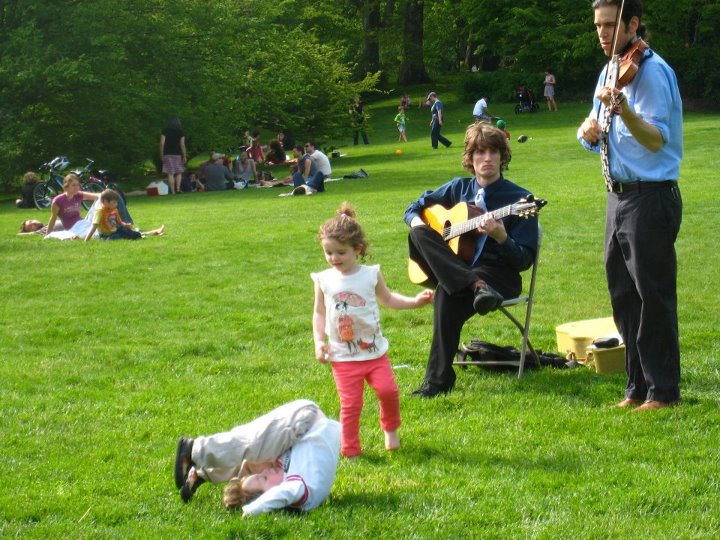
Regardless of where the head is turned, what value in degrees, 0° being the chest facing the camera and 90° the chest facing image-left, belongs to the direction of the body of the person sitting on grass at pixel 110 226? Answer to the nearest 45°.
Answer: approximately 315°

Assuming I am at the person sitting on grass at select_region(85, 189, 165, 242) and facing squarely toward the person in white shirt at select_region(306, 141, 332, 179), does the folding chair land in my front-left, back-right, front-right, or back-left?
back-right

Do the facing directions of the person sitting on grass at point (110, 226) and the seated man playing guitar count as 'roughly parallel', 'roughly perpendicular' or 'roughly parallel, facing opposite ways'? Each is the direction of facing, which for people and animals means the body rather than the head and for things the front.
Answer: roughly perpendicular

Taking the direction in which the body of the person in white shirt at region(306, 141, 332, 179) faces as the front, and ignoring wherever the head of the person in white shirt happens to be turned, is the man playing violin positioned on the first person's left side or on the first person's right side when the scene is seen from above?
on the first person's left side

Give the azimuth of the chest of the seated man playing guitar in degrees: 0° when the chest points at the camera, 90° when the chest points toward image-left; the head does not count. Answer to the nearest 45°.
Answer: approximately 45°

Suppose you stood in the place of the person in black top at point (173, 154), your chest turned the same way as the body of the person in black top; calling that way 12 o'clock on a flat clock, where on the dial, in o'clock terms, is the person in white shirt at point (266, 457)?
The person in white shirt is roughly at 6 o'clock from the person in black top.
